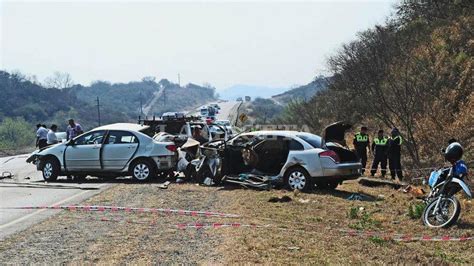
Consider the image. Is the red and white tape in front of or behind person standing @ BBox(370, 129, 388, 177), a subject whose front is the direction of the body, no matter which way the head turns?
in front

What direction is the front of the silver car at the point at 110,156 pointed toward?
to the viewer's left

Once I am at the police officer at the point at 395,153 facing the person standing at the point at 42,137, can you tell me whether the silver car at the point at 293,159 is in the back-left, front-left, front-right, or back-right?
front-left

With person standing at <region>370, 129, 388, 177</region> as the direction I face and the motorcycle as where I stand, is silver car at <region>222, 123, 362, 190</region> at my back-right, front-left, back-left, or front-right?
front-left

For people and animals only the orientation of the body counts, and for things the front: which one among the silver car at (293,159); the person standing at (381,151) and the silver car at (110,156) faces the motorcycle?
the person standing

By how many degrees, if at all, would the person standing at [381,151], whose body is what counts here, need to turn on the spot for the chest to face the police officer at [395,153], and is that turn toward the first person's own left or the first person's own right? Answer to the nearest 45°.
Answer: approximately 45° to the first person's own left

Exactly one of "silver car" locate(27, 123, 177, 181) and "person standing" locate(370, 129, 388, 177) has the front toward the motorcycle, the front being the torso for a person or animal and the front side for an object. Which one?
the person standing

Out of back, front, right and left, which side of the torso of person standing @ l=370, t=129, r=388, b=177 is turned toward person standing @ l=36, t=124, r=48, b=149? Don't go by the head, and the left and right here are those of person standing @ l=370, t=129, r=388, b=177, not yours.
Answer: right

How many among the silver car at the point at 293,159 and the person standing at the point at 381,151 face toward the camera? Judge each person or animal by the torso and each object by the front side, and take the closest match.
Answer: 1

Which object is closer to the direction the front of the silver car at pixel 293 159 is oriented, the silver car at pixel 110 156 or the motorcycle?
the silver car

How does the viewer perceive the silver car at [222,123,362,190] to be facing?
facing away from the viewer and to the left of the viewer

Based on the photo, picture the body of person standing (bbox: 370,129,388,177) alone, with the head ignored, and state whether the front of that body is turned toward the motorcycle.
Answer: yes

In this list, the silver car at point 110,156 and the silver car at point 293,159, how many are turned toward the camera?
0
